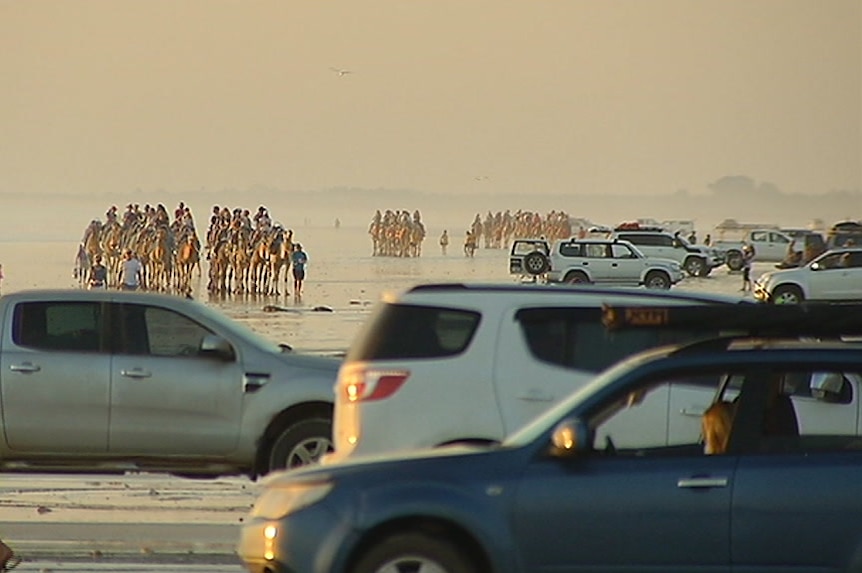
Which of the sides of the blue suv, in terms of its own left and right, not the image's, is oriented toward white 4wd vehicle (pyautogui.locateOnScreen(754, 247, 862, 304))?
right

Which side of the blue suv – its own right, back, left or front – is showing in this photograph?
left

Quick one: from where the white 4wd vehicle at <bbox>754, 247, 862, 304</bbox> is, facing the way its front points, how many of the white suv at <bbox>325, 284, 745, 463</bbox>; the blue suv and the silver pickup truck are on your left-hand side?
3

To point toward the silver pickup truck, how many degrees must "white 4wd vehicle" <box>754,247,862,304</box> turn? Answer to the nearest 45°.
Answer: approximately 90° to its left

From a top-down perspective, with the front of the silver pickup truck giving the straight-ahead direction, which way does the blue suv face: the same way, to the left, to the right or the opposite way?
the opposite way

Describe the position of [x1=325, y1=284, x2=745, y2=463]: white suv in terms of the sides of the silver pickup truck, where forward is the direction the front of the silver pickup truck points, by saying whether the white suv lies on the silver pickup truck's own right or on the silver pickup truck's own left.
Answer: on the silver pickup truck's own right

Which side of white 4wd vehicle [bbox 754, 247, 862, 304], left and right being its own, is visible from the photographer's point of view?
left

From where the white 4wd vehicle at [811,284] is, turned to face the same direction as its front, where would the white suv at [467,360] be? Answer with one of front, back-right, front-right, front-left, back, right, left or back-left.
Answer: left

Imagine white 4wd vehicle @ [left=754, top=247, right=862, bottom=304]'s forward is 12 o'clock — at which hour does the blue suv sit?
The blue suv is roughly at 9 o'clock from the white 4wd vehicle.

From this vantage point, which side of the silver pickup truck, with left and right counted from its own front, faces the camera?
right

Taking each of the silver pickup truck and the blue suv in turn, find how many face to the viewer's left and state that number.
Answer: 1
